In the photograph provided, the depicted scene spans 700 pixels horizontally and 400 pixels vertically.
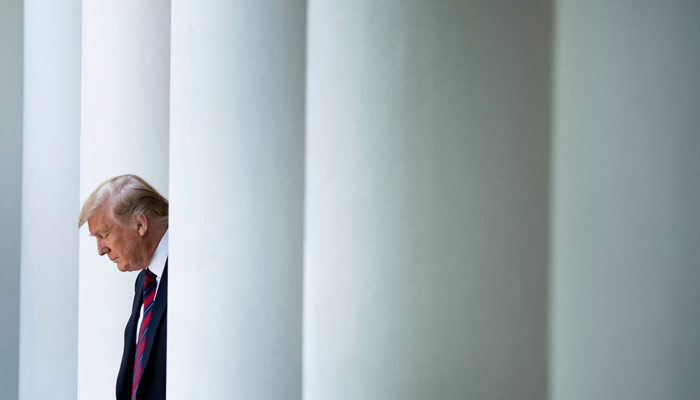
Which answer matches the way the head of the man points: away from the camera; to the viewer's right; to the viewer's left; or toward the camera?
to the viewer's left

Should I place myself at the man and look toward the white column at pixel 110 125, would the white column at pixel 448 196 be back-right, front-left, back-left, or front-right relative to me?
back-right

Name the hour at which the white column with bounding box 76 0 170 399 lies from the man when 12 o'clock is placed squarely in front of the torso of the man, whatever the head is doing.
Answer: The white column is roughly at 4 o'clock from the man.

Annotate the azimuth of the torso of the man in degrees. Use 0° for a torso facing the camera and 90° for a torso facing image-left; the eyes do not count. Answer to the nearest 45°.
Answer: approximately 45°

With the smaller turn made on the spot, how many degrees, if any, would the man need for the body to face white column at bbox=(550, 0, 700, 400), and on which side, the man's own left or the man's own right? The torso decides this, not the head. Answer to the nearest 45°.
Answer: approximately 90° to the man's own left

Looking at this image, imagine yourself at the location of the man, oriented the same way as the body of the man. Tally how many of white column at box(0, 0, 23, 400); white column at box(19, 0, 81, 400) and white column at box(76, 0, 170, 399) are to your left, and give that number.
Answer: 0

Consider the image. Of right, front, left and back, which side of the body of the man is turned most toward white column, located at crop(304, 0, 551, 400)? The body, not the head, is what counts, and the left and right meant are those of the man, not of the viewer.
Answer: left

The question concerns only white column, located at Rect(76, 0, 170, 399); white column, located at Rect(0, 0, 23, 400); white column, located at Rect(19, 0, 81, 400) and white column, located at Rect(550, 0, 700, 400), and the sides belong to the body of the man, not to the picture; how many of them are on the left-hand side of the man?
1

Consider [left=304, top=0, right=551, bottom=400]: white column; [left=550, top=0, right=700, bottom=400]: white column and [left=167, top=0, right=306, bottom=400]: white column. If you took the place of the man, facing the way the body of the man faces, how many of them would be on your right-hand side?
0
